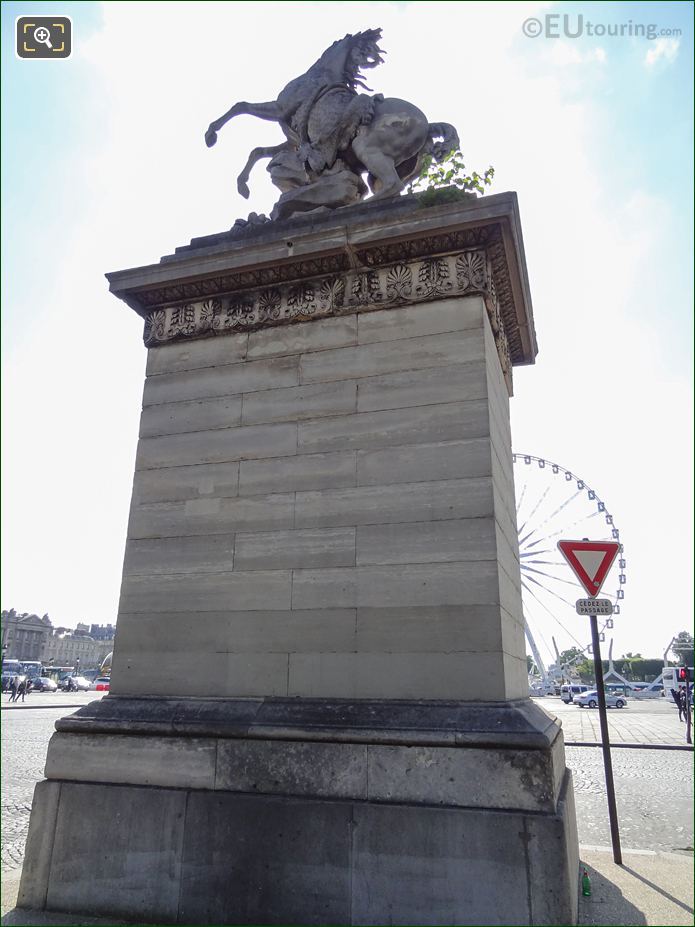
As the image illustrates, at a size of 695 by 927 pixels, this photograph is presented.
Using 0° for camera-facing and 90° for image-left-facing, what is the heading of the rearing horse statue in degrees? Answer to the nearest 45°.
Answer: approximately 90°

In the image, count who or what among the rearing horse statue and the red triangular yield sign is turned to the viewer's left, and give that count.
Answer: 1

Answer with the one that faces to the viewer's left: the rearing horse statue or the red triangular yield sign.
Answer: the rearing horse statue

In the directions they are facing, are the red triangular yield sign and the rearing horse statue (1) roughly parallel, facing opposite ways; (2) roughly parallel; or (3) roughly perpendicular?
roughly perpendicular

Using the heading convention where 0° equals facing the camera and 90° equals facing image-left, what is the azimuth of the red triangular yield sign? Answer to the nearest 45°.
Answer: approximately 0°
